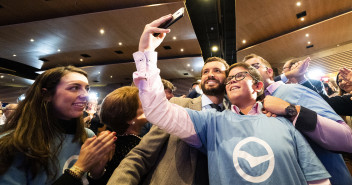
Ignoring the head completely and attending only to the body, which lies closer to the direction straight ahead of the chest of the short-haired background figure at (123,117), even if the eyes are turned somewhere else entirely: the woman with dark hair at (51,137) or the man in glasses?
the man in glasses

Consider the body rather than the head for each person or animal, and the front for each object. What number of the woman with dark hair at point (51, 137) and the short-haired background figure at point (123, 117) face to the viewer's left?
0

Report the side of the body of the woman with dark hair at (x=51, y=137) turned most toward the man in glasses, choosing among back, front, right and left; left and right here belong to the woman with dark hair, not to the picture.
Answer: front

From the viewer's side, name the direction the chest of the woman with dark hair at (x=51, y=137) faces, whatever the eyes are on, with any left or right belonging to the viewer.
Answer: facing the viewer and to the right of the viewer

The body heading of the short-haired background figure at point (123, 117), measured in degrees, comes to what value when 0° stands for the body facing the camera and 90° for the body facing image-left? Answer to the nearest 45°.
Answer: approximately 225°

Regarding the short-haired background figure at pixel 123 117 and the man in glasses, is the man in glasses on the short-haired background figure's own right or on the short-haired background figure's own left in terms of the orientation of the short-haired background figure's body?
on the short-haired background figure's own right
